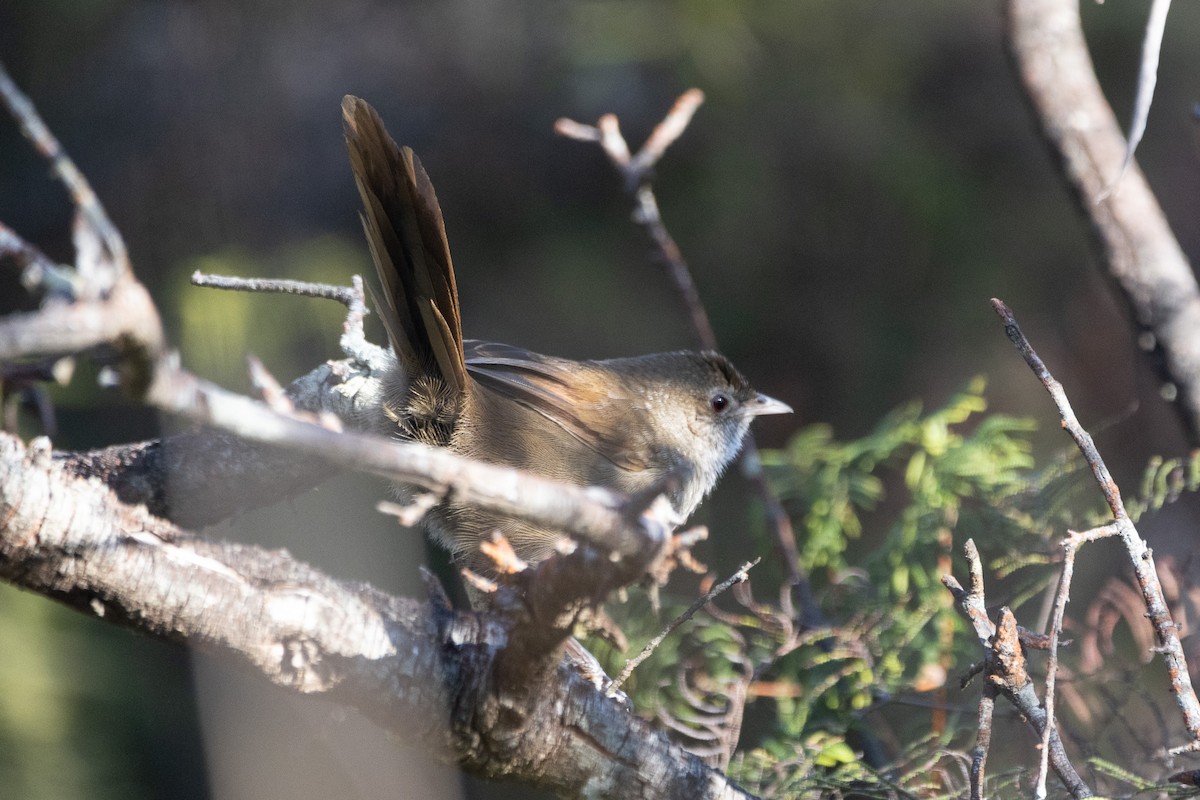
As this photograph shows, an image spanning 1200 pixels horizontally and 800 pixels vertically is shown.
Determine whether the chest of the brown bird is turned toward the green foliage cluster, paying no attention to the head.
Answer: yes

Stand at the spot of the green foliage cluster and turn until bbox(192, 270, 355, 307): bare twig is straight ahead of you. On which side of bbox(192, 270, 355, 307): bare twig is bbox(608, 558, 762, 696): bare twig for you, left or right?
left

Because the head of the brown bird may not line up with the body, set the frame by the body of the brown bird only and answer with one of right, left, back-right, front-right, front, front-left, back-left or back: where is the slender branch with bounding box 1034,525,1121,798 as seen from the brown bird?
front-right

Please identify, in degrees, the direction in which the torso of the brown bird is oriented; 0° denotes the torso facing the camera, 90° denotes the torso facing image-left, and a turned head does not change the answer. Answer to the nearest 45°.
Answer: approximately 270°

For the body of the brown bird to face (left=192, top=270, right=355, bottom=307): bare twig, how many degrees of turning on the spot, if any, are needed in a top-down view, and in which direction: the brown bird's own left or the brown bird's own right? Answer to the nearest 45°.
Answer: approximately 135° to the brown bird's own right
